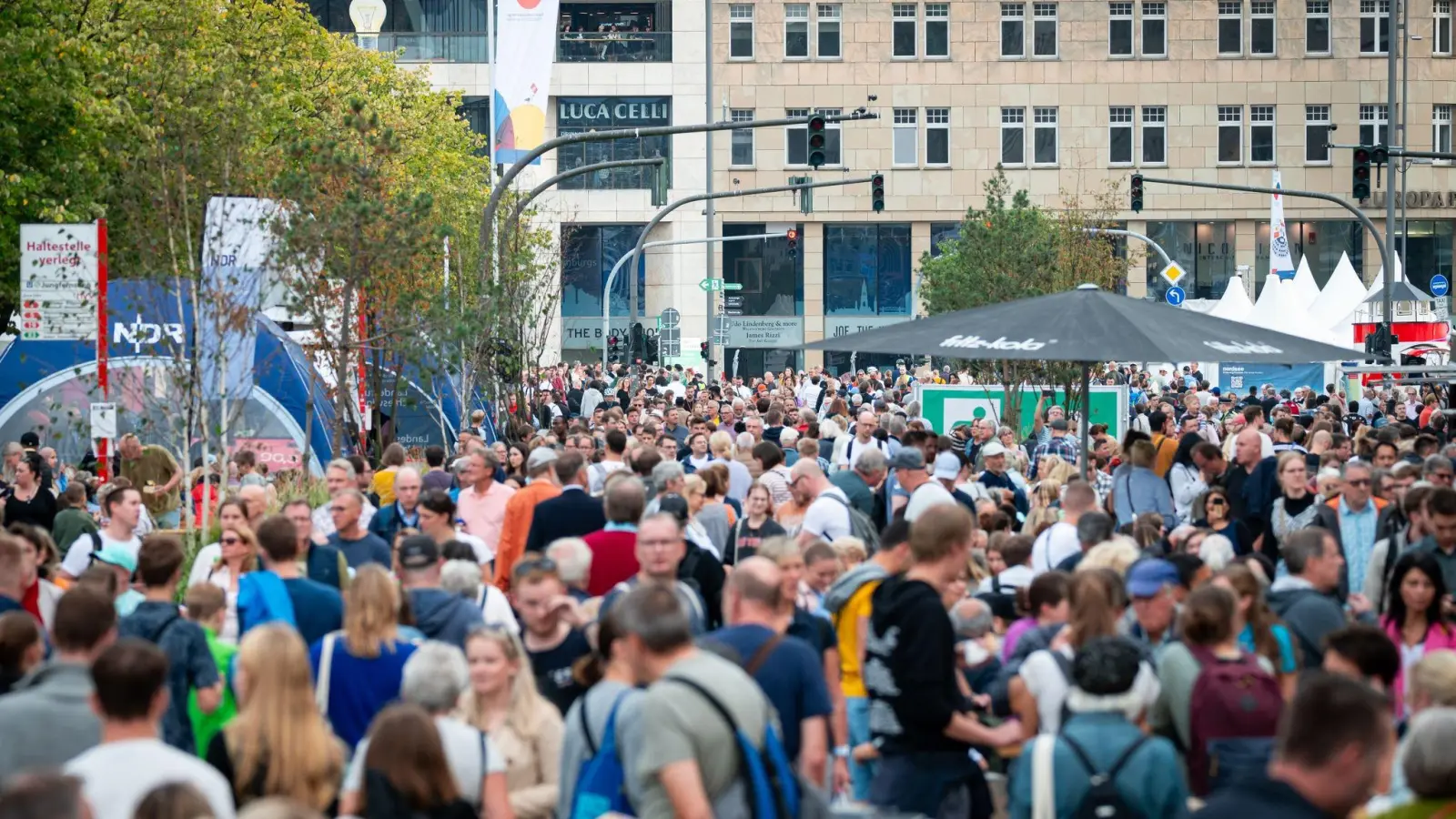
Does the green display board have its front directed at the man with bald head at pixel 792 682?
yes

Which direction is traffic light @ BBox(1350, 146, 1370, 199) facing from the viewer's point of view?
toward the camera

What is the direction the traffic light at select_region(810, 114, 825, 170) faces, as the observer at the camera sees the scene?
facing the viewer

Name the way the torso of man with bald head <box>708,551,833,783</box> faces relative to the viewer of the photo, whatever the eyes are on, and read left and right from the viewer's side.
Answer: facing away from the viewer and to the left of the viewer

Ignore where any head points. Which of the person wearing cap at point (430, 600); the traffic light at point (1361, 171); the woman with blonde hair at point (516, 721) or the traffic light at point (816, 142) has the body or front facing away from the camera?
the person wearing cap

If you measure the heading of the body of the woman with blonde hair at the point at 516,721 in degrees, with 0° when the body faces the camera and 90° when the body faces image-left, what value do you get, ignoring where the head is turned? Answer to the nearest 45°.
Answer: approximately 45°

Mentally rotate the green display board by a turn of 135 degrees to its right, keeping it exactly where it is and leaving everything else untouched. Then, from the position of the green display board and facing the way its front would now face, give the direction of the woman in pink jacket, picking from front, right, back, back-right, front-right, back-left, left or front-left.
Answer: back-left

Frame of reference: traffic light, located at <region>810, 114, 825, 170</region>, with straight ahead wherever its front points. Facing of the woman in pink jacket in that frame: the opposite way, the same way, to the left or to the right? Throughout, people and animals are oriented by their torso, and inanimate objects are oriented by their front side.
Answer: the same way

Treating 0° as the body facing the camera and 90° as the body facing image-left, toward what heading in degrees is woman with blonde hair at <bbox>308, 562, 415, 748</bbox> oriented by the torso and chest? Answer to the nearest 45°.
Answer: approximately 180°

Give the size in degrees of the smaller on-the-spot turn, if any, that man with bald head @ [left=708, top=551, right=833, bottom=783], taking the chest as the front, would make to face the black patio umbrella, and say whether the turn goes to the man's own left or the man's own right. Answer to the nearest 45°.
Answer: approximately 45° to the man's own right

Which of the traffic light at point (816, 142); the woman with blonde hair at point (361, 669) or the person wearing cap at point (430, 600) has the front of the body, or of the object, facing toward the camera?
the traffic light

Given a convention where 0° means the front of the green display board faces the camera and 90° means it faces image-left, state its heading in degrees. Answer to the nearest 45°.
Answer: approximately 0°

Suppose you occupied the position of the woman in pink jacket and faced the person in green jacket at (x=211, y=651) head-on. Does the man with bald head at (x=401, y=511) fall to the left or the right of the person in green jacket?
right

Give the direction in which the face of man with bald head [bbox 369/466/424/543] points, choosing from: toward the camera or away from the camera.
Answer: toward the camera

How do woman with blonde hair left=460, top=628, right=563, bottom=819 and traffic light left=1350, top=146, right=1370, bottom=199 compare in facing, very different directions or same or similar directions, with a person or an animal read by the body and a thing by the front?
same or similar directions

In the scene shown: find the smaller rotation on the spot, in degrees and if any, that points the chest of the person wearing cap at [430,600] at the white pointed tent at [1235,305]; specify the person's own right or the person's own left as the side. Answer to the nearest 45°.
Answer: approximately 45° to the person's own right

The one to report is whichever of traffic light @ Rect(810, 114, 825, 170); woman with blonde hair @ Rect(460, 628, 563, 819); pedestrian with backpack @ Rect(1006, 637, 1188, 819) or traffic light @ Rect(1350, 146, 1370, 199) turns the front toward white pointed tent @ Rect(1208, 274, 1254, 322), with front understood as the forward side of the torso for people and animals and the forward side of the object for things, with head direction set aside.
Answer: the pedestrian with backpack

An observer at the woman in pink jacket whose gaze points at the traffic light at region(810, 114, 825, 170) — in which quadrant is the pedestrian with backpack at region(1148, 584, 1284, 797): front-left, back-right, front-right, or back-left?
back-left

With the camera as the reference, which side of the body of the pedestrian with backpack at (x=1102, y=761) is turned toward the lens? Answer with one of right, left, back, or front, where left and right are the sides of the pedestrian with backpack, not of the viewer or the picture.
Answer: back

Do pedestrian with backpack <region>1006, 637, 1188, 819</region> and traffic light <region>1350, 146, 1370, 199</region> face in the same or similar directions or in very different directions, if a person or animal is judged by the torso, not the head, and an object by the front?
very different directions

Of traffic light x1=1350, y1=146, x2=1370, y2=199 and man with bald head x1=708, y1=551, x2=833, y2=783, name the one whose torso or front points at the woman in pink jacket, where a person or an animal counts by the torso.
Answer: the traffic light
